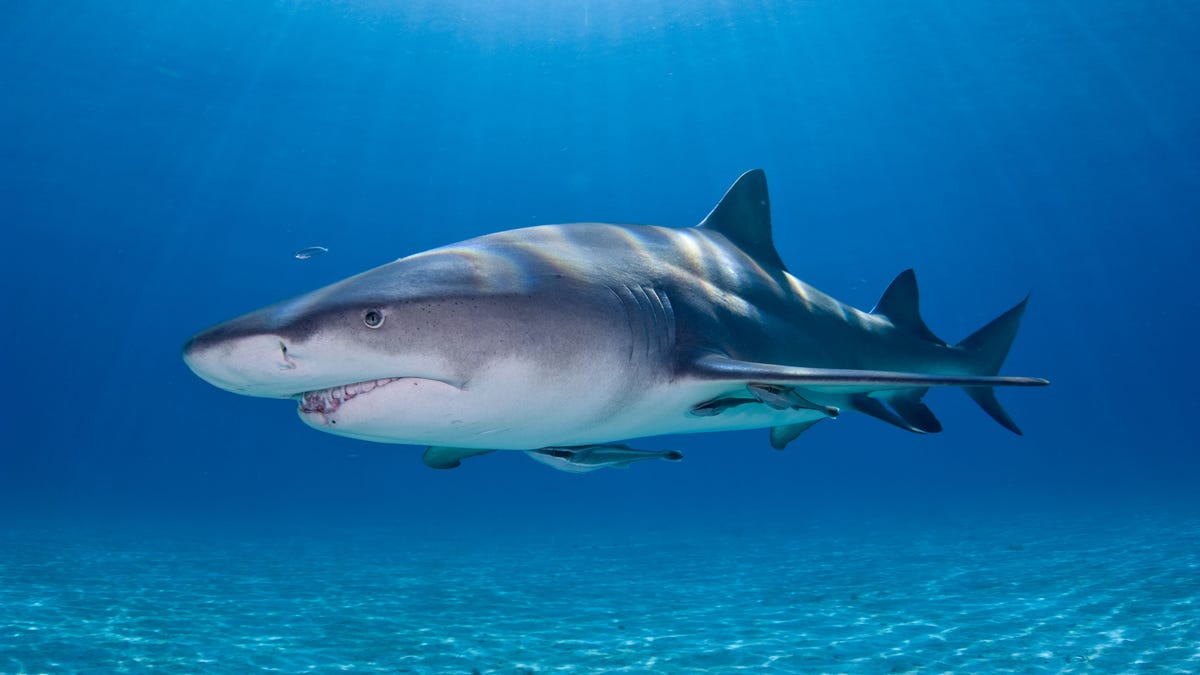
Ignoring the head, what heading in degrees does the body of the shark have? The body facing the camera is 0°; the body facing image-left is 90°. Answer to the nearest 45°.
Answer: approximately 45°
